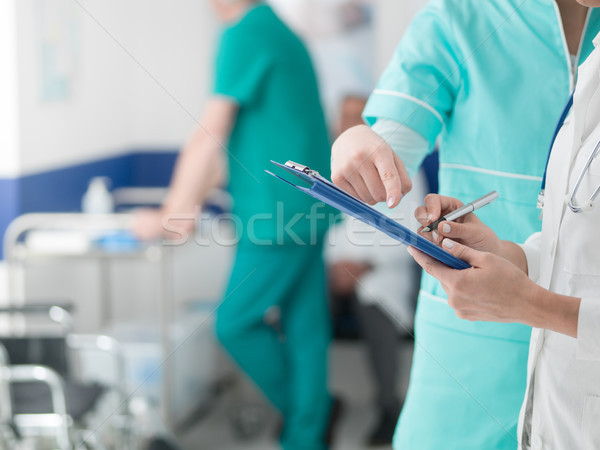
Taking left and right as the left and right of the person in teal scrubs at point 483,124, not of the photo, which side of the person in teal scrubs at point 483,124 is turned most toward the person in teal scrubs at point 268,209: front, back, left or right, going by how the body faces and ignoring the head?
back

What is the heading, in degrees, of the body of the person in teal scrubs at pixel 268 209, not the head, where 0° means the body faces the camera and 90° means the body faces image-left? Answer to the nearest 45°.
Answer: approximately 135°

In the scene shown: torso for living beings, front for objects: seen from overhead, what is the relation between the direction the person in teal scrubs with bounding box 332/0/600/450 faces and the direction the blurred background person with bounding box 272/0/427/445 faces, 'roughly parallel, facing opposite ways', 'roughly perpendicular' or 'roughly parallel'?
roughly perpendicular

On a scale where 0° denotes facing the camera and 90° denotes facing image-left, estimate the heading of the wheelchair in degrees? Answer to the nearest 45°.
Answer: approximately 315°

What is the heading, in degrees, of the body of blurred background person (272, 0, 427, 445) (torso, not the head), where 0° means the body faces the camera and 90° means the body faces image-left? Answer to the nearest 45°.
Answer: approximately 45°

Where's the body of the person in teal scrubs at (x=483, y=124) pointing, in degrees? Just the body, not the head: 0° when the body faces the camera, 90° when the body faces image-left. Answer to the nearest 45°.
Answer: approximately 315°

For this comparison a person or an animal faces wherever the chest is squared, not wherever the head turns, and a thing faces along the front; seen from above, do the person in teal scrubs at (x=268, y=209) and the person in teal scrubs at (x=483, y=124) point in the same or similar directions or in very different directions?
very different directions

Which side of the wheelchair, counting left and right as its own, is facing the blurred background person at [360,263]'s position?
left
